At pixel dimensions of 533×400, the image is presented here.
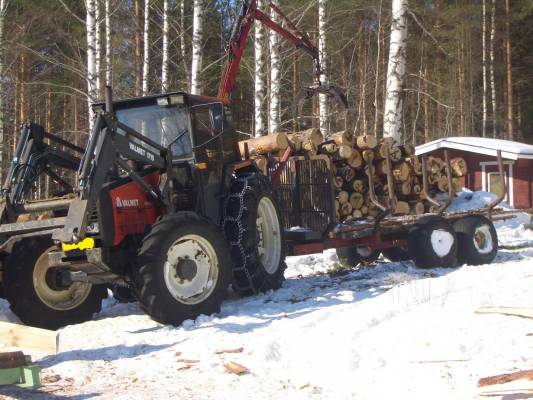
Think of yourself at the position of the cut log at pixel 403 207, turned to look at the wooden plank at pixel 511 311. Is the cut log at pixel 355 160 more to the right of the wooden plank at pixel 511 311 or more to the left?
right

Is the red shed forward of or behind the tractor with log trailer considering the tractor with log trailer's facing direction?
behind

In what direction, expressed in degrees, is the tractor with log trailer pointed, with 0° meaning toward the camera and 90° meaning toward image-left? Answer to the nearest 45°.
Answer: approximately 45°

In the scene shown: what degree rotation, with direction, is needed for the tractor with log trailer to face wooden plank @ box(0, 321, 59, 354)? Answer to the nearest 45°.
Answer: approximately 45° to its left
